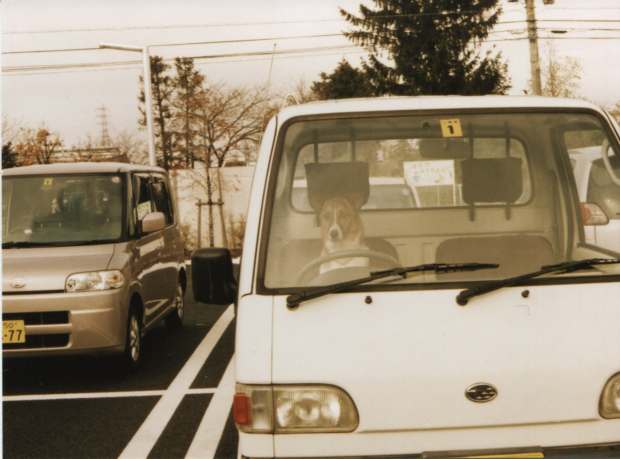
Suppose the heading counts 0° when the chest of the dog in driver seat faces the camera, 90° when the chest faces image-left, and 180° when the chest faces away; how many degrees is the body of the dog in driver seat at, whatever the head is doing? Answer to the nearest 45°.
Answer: approximately 0°

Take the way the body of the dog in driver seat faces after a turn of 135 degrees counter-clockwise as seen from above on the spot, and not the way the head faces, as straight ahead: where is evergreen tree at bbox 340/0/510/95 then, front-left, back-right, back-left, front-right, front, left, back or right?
front-left

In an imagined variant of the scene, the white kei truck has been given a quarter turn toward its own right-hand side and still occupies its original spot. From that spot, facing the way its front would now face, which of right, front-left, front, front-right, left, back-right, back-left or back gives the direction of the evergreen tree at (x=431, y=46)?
right

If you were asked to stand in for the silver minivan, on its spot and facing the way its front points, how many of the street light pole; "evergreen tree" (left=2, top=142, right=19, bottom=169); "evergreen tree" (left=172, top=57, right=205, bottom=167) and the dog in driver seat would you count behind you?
3

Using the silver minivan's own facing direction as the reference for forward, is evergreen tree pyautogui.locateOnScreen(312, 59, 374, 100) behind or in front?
behind

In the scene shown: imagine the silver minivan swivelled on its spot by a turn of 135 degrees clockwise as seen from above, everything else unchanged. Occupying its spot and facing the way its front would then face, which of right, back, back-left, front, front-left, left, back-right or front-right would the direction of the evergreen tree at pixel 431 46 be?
right

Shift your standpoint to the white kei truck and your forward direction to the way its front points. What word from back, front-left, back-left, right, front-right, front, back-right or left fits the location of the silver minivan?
back-right

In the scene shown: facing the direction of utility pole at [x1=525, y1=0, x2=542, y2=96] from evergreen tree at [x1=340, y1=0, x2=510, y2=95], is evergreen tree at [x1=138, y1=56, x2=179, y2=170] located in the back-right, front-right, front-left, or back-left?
back-right

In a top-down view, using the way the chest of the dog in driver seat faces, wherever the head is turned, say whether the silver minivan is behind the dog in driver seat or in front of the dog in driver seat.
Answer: behind
